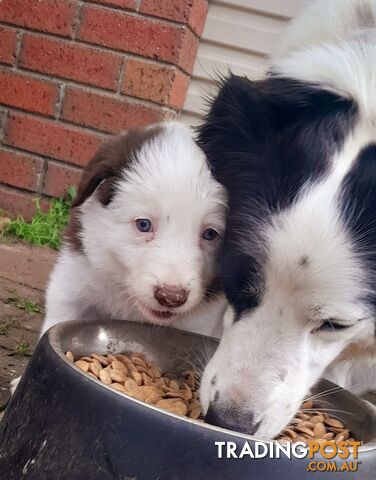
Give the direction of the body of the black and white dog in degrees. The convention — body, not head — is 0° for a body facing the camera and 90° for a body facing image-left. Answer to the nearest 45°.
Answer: approximately 45°

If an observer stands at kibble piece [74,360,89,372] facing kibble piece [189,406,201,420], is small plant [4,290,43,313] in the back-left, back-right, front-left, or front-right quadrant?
back-left

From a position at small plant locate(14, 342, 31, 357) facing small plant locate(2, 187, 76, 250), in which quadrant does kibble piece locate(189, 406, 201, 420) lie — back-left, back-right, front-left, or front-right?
back-right
